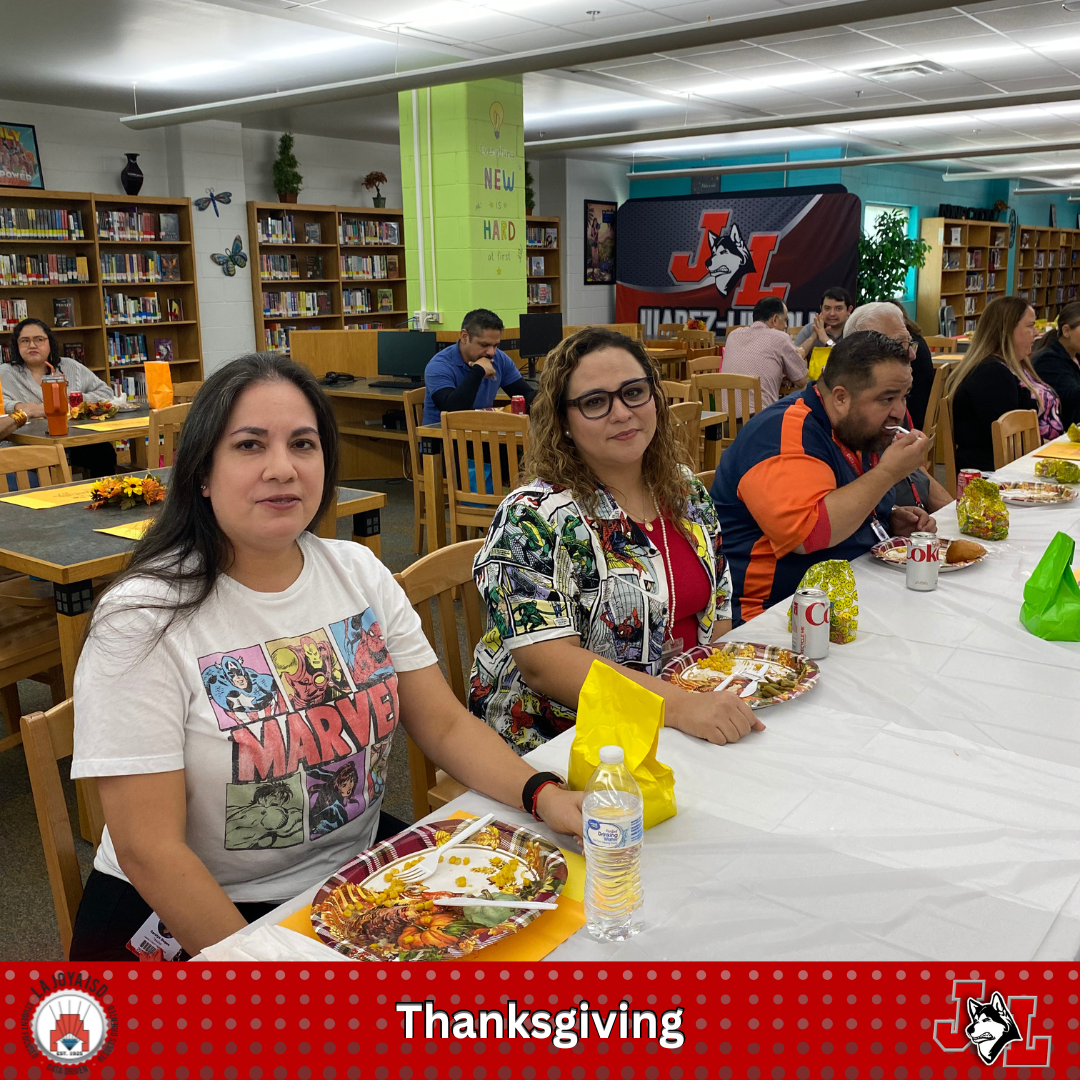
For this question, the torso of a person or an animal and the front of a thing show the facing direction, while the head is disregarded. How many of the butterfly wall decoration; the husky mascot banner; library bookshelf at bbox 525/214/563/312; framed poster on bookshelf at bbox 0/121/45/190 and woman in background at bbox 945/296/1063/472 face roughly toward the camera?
4

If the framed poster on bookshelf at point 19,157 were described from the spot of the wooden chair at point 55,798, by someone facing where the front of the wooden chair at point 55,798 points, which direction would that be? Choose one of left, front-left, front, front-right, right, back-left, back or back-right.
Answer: back-left

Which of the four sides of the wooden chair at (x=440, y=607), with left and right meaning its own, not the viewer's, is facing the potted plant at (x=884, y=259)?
left

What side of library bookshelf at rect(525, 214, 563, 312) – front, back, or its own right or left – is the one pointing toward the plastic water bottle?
front

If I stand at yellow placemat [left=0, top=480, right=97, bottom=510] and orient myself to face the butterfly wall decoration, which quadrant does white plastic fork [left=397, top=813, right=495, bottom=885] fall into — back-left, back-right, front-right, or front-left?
back-right

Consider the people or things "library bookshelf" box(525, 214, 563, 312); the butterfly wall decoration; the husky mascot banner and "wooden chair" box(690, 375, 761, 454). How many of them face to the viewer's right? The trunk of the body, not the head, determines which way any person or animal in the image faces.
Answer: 0

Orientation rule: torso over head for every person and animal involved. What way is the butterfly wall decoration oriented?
toward the camera

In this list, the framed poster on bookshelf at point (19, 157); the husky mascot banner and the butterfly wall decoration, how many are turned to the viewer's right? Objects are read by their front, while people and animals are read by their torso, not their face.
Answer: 0

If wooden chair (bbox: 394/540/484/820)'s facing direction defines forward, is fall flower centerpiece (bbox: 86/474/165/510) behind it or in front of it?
behind

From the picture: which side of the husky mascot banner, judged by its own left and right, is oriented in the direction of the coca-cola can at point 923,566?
front

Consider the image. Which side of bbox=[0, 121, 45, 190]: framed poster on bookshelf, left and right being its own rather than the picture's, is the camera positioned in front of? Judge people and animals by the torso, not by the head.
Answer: front

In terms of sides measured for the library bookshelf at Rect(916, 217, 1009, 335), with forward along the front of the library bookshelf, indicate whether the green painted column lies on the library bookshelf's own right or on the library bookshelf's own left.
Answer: on the library bookshelf's own right

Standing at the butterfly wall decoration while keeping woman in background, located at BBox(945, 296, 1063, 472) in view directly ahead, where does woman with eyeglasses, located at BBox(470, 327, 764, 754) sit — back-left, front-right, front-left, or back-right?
front-right

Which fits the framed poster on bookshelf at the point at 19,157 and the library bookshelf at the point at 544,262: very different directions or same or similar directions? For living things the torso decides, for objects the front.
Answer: same or similar directions
